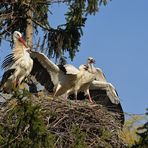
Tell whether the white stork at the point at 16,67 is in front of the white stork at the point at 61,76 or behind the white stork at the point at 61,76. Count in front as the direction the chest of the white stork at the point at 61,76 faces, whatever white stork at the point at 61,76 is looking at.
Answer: behind

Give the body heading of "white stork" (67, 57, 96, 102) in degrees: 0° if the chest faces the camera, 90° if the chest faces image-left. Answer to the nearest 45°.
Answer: approximately 315°

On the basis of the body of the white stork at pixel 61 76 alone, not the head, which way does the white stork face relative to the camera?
to the viewer's right
